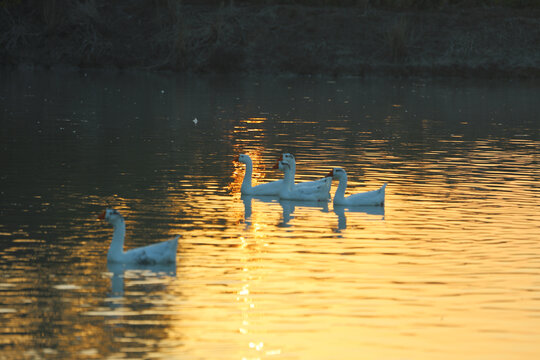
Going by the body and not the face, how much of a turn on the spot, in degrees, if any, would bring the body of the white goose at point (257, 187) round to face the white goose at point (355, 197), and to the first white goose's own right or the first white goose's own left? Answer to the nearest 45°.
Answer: approximately 135° to the first white goose's own left

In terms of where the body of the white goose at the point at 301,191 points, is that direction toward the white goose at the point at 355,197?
no

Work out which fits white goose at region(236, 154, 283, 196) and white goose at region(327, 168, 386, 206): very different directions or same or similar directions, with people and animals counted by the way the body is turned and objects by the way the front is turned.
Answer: same or similar directions

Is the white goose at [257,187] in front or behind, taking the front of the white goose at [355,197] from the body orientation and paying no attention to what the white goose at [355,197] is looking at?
in front

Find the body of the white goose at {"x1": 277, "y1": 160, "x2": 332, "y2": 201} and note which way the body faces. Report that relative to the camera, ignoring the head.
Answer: to the viewer's left

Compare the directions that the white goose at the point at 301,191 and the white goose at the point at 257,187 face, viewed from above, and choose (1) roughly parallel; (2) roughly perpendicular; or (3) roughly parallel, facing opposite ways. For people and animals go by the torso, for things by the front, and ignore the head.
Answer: roughly parallel

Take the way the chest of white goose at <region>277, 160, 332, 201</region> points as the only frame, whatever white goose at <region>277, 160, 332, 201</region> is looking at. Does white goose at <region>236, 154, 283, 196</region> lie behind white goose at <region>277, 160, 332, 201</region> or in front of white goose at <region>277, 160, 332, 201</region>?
in front

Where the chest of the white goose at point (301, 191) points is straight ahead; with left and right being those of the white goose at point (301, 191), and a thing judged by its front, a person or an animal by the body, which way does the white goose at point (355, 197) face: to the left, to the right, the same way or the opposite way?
the same way

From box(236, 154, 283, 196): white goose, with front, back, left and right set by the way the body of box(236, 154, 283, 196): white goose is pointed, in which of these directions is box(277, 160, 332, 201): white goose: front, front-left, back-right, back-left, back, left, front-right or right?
back-left

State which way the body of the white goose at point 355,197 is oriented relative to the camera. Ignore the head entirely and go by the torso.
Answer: to the viewer's left

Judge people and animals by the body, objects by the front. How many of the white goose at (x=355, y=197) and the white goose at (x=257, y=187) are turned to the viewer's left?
2

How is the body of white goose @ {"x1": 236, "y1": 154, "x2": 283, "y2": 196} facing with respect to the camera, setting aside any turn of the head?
to the viewer's left

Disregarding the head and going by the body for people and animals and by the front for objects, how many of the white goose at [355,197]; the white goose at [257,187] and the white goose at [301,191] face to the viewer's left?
3
